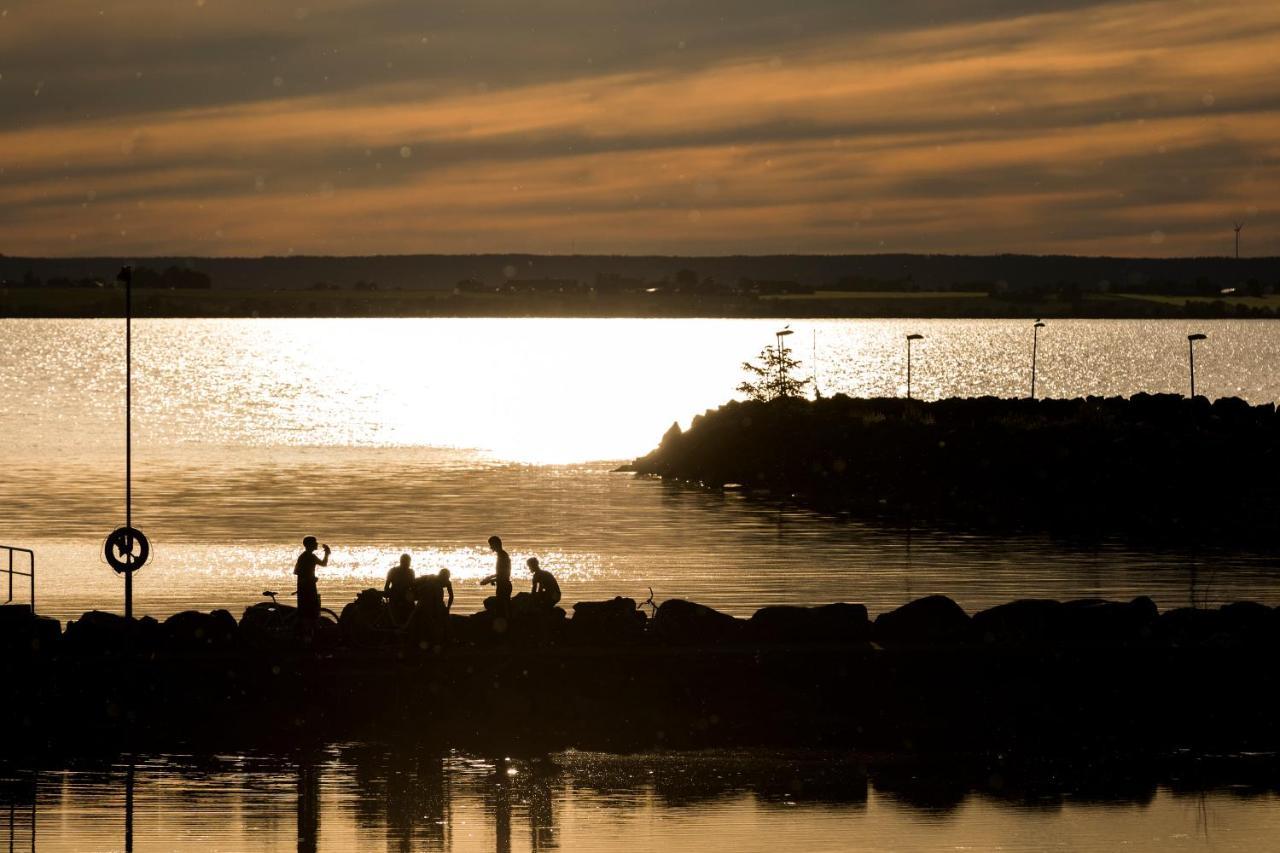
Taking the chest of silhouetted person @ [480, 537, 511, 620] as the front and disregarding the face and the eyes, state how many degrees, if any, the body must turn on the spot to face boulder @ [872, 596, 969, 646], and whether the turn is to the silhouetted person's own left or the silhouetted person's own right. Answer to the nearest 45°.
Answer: approximately 180°

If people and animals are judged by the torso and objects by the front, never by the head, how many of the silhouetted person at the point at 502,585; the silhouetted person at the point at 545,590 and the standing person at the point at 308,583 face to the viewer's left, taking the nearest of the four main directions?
2

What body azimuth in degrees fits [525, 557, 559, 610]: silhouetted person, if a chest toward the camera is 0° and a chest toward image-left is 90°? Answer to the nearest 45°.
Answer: approximately 90°

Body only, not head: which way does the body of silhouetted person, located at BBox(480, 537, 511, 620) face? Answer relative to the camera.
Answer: to the viewer's left

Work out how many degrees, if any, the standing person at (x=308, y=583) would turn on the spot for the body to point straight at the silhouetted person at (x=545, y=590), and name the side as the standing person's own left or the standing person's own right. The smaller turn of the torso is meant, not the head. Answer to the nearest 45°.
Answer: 0° — they already face them

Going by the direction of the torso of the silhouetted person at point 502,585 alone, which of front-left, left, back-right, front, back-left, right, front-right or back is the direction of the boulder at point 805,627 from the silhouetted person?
back

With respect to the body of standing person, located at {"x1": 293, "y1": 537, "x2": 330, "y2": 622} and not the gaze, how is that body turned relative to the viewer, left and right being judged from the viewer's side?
facing to the right of the viewer

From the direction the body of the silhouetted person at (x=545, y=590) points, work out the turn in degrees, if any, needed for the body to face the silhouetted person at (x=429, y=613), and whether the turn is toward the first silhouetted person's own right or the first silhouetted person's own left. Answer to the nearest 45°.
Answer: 0° — they already face them

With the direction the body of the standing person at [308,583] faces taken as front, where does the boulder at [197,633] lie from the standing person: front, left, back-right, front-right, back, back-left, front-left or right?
back-left

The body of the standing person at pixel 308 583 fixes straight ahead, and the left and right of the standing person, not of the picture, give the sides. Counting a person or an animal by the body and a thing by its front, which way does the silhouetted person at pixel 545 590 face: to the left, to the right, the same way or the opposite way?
the opposite way

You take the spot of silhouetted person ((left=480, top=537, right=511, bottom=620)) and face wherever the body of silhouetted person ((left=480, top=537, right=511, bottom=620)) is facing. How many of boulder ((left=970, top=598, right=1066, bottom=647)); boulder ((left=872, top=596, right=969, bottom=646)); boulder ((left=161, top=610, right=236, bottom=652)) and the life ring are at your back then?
2
